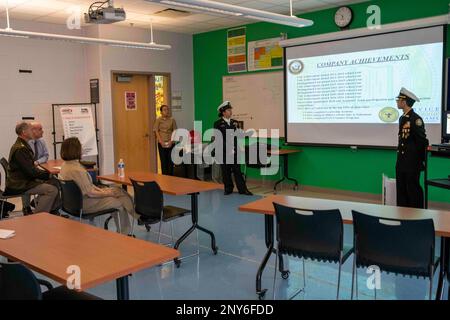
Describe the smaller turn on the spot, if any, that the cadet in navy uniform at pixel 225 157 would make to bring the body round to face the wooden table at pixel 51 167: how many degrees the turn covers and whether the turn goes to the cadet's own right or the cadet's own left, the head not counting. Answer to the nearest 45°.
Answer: approximately 90° to the cadet's own right

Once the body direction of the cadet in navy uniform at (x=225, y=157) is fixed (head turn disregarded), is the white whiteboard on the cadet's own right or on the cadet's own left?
on the cadet's own left

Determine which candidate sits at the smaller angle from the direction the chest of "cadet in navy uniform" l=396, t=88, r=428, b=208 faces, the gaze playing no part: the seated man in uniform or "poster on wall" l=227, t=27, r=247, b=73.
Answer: the seated man in uniform

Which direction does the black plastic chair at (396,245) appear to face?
away from the camera

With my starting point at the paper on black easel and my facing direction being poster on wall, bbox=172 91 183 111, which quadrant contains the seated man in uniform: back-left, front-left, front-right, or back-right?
back-right

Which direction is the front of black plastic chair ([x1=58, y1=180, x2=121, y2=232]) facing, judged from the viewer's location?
facing away from the viewer and to the right of the viewer

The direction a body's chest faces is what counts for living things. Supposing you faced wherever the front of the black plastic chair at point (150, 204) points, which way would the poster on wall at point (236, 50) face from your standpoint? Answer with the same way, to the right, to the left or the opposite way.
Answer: the opposite way

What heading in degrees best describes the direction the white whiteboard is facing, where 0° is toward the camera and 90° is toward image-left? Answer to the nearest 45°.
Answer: approximately 45°

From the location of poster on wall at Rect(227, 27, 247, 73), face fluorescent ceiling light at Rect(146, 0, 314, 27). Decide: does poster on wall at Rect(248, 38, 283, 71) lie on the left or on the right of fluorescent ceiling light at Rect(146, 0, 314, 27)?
left

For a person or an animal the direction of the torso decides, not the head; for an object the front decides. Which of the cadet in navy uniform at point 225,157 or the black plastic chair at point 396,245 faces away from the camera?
the black plastic chair

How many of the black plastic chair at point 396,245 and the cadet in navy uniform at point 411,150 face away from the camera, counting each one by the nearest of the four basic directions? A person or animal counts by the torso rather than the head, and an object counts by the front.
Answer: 1
